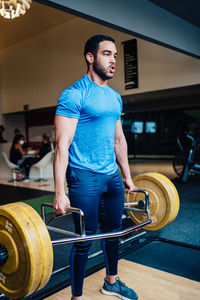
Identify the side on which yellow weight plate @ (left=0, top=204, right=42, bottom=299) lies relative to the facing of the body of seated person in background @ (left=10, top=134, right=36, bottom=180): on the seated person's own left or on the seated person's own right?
on the seated person's own right

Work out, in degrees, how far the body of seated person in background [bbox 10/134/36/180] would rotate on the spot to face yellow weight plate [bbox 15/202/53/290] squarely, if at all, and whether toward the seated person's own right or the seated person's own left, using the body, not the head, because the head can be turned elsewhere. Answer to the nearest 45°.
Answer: approximately 90° to the seated person's own right

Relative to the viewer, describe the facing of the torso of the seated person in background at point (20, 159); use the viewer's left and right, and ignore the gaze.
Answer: facing to the right of the viewer

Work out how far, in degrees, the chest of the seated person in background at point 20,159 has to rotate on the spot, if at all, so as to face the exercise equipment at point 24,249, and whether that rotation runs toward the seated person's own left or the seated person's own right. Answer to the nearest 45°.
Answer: approximately 90° to the seated person's own right
